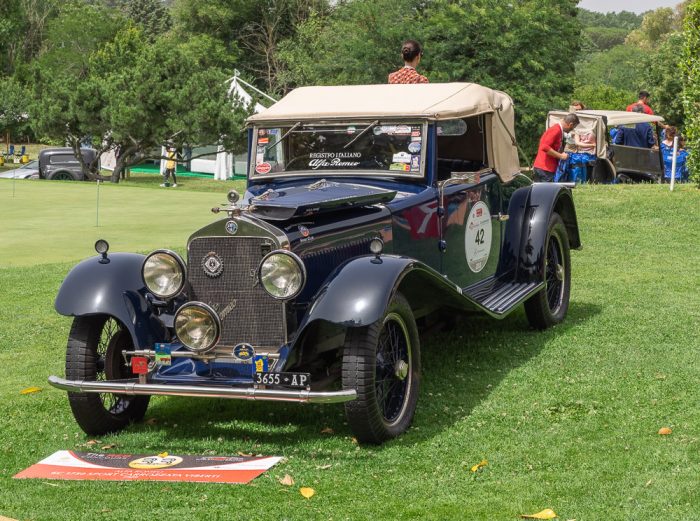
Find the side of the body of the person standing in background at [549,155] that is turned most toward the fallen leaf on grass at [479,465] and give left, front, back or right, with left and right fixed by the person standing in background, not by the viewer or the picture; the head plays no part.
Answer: right

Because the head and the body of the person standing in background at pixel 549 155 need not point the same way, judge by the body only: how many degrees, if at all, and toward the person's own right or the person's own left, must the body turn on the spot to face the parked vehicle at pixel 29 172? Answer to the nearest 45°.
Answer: approximately 135° to the person's own left

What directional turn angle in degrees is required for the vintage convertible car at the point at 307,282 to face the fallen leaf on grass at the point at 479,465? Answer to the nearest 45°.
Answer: approximately 90° to its left

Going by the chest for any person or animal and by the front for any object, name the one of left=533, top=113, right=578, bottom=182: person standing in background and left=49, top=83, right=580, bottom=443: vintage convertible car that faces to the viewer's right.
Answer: the person standing in background

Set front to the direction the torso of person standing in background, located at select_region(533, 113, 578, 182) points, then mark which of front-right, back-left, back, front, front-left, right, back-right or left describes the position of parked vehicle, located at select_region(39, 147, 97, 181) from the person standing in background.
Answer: back-left

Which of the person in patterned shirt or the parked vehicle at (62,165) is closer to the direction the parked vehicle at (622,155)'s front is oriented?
the parked vehicle

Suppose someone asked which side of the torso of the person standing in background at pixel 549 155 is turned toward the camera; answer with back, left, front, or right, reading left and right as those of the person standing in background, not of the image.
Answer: right
